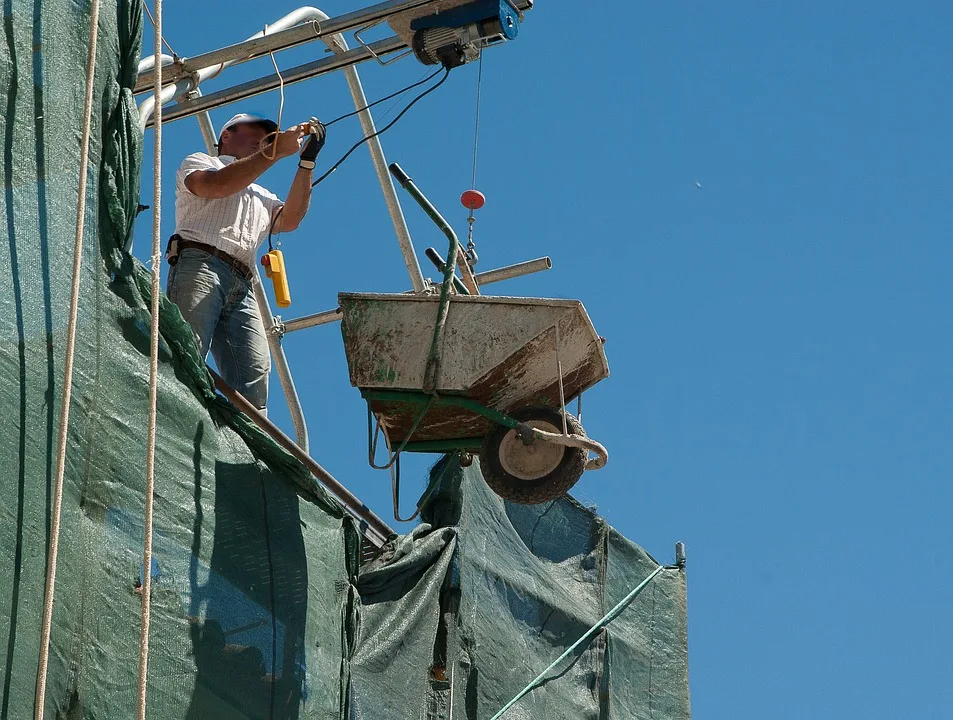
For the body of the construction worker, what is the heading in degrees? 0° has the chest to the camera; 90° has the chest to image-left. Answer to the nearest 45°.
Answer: approximately 315°

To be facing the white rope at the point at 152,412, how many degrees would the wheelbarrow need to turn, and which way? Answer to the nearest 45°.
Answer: approximately 135° to its right

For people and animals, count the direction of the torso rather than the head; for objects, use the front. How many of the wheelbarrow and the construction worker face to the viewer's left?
0

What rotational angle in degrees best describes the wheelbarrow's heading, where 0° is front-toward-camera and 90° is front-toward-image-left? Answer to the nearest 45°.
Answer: approximately 270°
